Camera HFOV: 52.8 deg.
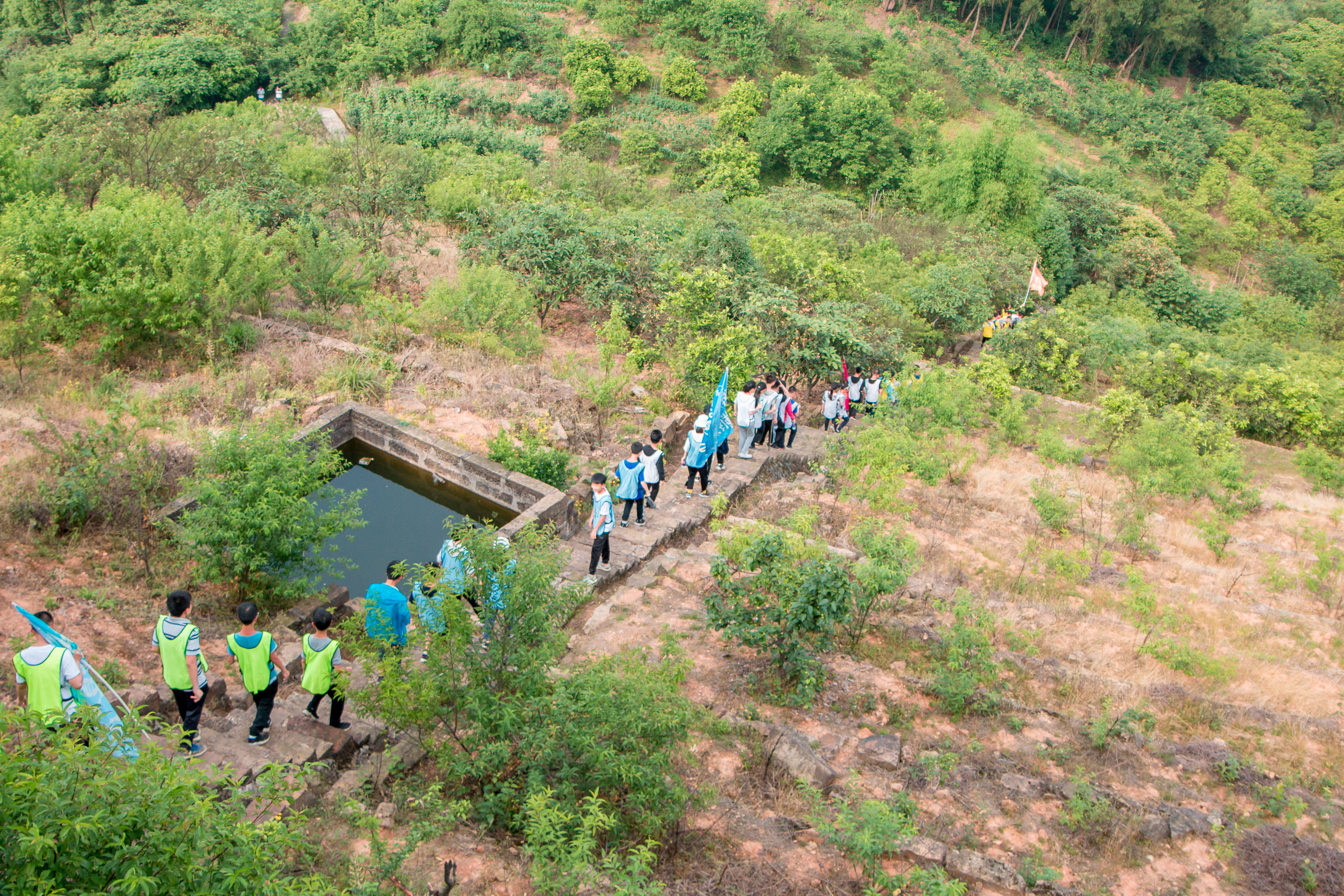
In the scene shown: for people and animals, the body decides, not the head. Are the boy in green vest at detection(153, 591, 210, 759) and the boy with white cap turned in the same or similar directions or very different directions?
same or similar directions

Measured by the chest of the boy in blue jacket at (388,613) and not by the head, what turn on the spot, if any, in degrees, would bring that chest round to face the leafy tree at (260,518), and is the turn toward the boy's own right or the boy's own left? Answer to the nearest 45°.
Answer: approximately 90° to the boy's own left

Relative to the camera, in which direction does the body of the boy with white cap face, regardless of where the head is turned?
away from the camera

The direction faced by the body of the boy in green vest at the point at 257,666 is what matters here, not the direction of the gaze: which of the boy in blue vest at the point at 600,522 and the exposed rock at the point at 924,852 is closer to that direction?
the boy in blue vest

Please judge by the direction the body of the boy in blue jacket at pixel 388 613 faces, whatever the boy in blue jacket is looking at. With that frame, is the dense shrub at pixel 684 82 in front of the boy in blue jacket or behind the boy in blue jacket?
in front

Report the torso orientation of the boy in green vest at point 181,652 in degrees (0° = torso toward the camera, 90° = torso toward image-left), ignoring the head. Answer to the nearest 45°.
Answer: approximately 225°

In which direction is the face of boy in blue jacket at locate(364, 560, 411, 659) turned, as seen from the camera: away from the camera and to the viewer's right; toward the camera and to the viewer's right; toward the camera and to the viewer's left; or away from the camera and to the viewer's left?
away from the camera and to the viewer's right

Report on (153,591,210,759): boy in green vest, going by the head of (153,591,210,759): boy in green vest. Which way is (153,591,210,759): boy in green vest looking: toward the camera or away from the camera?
away from the camera

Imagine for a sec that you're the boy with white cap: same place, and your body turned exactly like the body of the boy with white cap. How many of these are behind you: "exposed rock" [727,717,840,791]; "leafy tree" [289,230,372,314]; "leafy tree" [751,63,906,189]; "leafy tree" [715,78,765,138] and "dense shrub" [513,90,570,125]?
1

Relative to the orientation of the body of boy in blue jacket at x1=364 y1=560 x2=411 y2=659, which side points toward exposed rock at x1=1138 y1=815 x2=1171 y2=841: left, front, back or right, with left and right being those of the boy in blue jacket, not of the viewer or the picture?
right

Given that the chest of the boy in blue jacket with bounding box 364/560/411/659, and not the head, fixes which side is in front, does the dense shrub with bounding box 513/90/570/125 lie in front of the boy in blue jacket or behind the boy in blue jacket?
in front
